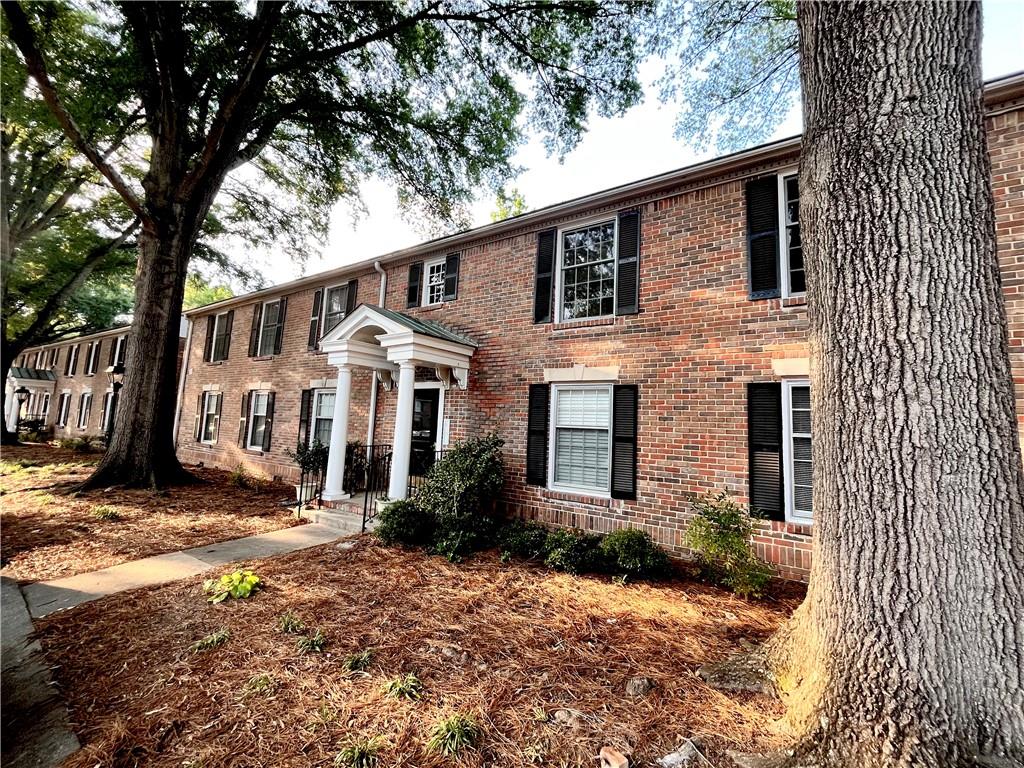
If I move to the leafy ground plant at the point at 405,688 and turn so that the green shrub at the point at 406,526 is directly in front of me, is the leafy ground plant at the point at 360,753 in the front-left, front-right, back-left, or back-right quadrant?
back-left

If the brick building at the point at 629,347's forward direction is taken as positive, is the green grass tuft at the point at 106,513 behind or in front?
in front

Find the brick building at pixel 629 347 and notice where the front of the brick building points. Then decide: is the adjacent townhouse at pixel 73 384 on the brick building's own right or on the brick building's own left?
on the brick building's own right

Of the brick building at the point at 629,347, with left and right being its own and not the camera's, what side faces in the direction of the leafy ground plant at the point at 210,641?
front

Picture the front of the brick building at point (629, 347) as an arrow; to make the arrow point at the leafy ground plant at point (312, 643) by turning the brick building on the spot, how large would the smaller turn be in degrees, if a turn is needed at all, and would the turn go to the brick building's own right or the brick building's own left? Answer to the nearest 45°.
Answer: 0° — it already faces it

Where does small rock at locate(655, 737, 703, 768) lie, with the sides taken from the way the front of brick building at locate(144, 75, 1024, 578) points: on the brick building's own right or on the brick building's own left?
on the brick building's own left

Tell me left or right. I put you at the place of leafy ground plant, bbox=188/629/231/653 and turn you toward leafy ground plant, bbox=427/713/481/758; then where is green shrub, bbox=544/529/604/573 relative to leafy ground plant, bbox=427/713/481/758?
left

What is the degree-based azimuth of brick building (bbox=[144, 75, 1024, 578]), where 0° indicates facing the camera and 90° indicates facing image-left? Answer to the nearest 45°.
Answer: approximately 45°

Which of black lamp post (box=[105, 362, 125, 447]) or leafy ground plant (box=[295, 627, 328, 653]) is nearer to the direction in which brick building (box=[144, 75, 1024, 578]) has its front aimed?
the leafy ground plant

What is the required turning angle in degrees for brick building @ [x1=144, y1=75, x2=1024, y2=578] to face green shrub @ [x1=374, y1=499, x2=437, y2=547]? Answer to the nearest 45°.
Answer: approximately 45° to its right

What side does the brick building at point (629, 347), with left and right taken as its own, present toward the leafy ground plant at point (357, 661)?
front

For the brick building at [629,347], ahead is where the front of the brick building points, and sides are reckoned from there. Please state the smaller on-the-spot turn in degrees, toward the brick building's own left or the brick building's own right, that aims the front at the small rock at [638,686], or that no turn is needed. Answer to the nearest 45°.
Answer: approximately 45° to the brick building's own left

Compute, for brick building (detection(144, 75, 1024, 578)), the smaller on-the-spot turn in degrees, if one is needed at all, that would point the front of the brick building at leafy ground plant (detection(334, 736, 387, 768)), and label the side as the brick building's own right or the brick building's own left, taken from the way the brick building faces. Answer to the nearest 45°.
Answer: approximately 45° to the brick building's own left
